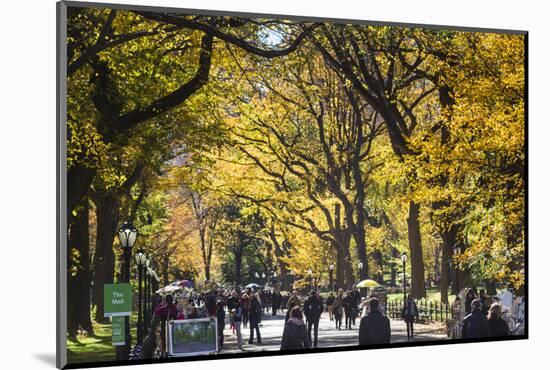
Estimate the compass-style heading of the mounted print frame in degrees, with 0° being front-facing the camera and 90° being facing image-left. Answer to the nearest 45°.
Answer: approximately 315°
